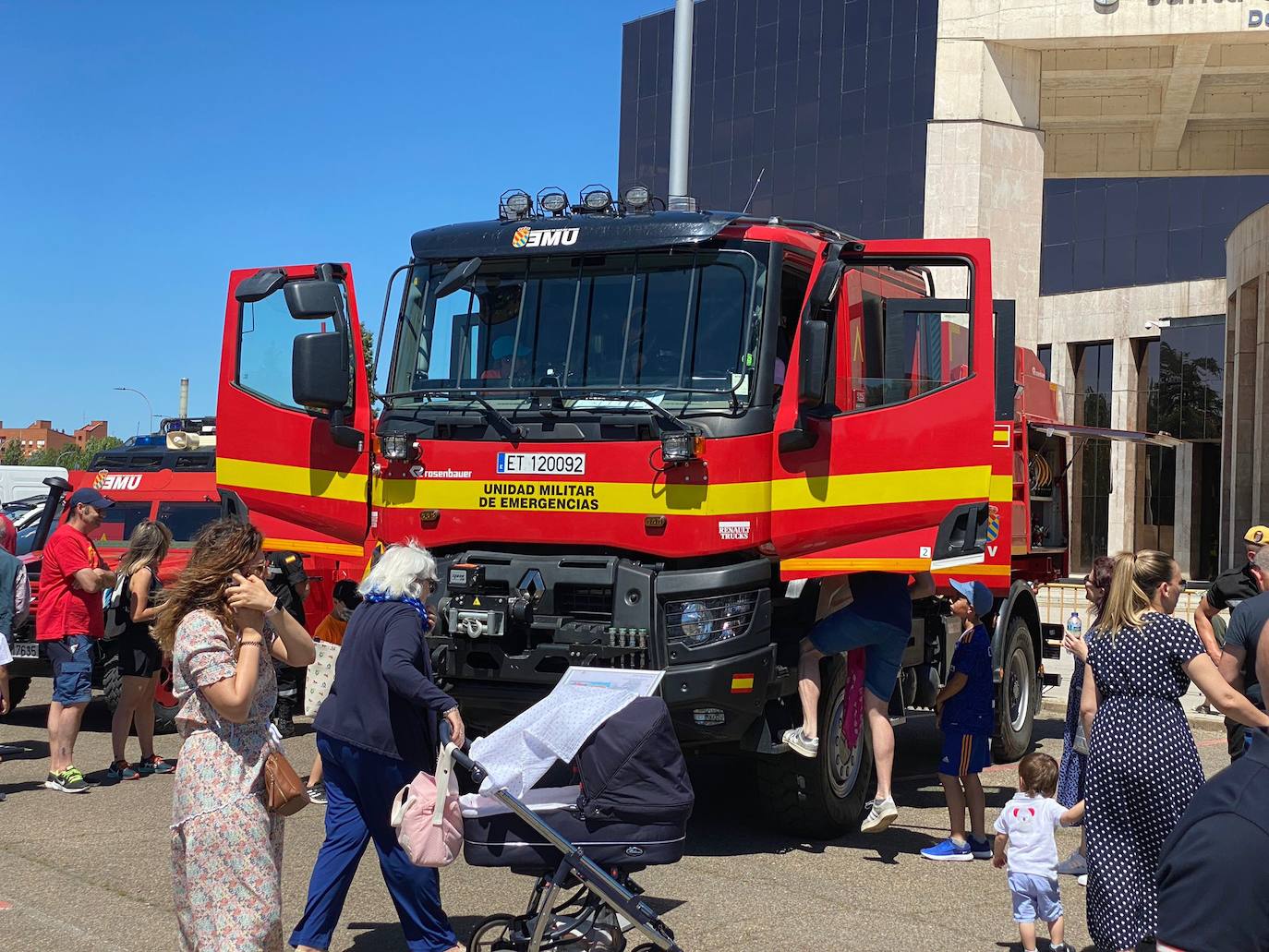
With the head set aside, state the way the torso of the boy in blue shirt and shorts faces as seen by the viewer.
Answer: to the viewer's left

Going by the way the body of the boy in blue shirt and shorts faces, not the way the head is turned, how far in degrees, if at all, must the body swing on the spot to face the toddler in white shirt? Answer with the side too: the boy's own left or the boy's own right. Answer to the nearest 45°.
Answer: approximately 90° to the boy's own left

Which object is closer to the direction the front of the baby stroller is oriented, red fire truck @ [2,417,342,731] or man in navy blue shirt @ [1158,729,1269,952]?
the man in navy blue shirt

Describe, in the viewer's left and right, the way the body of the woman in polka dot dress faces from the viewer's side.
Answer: facing away from the viewer and to the right of the viewer

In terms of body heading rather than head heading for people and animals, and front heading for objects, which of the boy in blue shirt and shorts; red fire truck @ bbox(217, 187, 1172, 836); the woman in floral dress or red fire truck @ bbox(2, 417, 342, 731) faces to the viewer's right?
the woman in floral dress

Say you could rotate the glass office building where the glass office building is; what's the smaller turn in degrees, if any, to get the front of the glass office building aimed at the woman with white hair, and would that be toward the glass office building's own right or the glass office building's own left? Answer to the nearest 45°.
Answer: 0° — it already faces them

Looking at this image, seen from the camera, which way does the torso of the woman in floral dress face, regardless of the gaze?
to the viewer's right

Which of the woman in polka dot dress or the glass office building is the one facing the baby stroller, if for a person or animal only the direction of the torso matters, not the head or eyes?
the glass office building

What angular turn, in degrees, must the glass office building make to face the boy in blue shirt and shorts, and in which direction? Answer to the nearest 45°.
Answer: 0° — it already faces them

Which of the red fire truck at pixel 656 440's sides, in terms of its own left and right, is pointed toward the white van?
right

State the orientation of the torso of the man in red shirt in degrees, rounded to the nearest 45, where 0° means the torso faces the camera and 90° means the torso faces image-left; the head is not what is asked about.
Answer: approximately 270°

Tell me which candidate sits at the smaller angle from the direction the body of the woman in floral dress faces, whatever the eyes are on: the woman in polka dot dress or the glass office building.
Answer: the woman in polka dot dress

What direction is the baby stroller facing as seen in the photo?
to the viewer's right

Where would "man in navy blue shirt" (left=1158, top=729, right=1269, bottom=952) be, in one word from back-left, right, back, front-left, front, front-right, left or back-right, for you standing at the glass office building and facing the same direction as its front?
front

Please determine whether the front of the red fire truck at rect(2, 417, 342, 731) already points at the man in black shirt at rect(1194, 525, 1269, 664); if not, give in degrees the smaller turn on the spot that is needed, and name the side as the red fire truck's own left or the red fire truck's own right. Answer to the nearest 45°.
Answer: approximately 90° to the red fire truck's own left

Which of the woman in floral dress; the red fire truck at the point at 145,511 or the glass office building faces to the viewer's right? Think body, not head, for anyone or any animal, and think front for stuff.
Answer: the woman in floral dress

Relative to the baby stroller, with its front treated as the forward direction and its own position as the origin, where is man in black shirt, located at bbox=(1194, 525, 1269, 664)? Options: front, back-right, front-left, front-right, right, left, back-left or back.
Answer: front-left

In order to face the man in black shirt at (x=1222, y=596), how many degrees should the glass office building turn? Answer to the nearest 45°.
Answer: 0° — it already faces them

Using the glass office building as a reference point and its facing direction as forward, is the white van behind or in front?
in front

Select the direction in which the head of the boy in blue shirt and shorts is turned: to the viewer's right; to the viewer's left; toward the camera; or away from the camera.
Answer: to the viewer's left

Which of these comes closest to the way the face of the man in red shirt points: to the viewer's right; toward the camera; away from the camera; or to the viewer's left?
to the viewer's right

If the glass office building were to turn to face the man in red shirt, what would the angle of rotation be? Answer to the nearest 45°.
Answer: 0° — it already faces them

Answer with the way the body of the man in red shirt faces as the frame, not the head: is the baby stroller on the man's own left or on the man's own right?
on the man's own right
